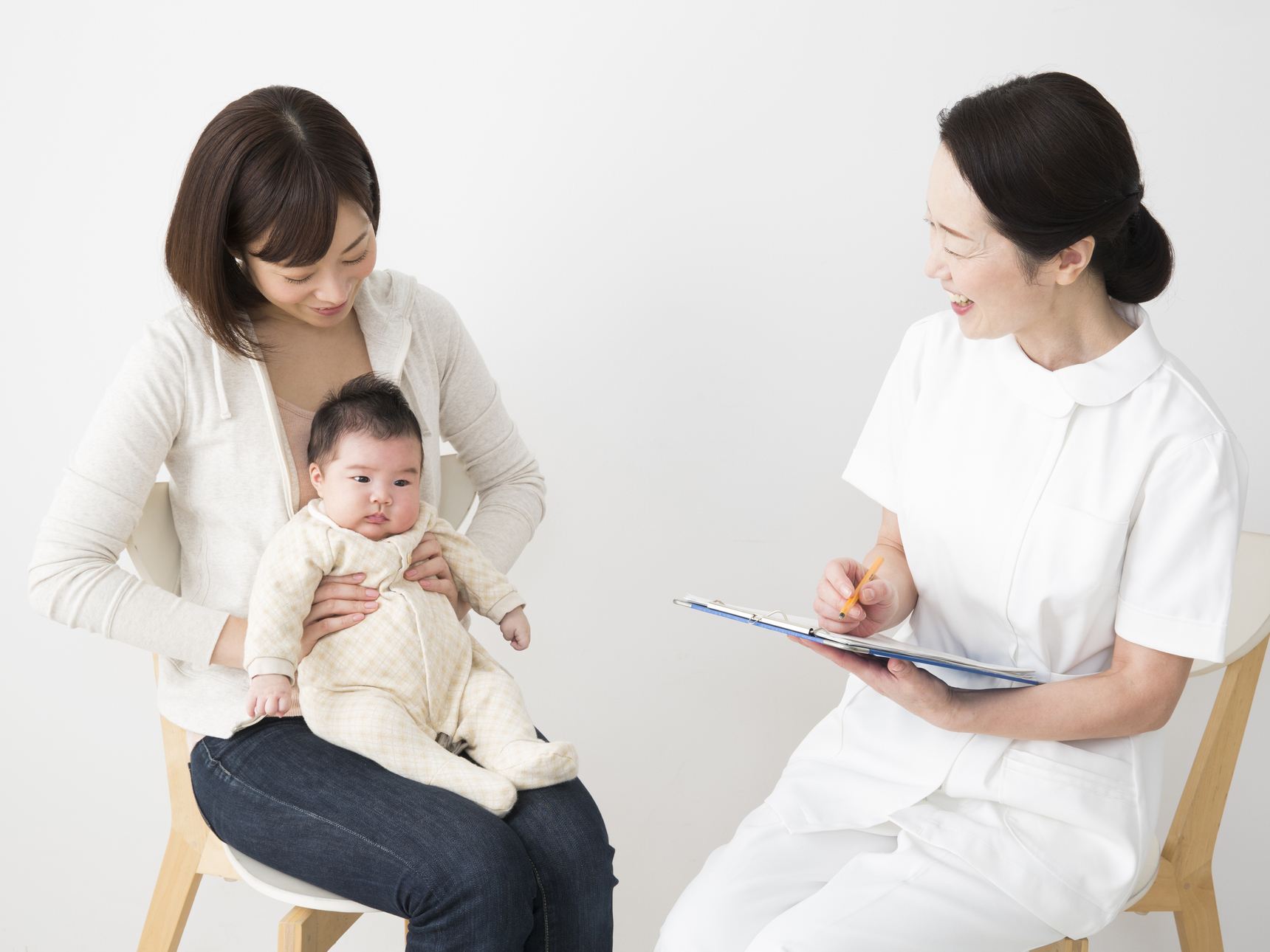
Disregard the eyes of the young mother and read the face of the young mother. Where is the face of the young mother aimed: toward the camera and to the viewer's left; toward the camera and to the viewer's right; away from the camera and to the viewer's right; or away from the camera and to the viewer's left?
toward the camera and to the viewer's right

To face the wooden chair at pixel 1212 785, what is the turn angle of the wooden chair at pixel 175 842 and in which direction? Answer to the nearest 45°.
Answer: approximately 45° to its left

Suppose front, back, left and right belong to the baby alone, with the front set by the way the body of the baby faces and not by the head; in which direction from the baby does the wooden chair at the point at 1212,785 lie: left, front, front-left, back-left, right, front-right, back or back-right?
front-left

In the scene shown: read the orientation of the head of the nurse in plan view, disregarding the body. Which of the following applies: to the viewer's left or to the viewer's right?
to the viewer's left

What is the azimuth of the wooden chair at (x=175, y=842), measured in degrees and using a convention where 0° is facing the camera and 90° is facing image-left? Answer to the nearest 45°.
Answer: approximately 315°

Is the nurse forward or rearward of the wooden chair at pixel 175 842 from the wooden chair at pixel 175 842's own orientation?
forward
